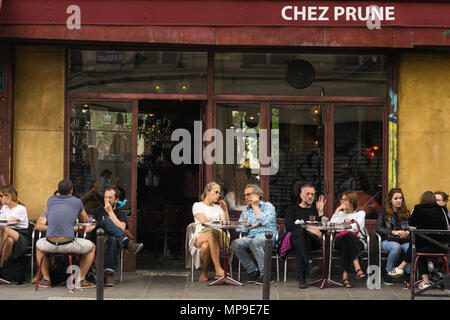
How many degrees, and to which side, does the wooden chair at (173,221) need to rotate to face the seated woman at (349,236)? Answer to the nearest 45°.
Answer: approximately 90° to its left

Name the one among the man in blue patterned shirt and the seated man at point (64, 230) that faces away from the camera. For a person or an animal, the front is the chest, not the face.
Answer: the seated man

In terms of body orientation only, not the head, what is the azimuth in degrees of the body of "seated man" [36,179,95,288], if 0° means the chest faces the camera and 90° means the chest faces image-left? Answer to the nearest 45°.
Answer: approximately 180°

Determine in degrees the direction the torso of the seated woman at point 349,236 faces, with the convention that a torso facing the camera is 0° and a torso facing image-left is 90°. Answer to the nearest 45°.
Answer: approximately 45°

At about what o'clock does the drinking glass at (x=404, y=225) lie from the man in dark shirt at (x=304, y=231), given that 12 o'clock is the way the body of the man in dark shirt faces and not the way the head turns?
The drinking glass is roughly at 10 o'clock from the man in dark shirt.
